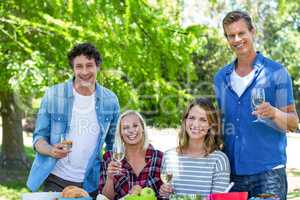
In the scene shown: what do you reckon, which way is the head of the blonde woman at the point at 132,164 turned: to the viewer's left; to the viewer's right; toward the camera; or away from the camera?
toward the camera

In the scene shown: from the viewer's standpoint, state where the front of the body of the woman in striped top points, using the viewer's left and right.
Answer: facing the viewer

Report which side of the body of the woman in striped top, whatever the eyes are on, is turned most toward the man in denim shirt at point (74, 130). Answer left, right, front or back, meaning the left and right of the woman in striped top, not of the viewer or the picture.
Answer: right

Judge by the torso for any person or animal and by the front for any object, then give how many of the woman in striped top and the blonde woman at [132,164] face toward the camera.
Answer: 2

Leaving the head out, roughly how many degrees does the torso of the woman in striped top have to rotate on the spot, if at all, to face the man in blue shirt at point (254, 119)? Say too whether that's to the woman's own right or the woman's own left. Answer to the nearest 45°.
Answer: approximately 90° to the woman's own left

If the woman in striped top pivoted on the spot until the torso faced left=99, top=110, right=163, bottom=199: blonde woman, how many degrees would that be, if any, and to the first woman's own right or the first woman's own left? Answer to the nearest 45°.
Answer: approximately 90° to the first woman's own right

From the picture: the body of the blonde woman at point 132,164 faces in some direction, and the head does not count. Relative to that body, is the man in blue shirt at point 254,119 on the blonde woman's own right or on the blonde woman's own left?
on the blonde woman's own left

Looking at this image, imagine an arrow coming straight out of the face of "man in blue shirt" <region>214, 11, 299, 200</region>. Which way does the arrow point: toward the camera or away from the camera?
toward the camera

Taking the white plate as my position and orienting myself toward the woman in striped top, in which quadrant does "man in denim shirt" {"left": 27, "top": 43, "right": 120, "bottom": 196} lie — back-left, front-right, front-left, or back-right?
front-left

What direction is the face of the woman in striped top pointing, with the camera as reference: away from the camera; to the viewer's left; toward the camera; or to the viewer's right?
toward the camera

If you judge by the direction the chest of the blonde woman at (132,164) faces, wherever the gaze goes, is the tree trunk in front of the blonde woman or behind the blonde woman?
behind

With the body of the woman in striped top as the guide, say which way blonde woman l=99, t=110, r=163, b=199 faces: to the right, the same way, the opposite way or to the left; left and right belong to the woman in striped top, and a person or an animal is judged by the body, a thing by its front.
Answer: the same way

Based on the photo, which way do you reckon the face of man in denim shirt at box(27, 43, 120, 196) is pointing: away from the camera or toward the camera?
toward the camera

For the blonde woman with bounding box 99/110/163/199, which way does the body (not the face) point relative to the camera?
toward the camera
